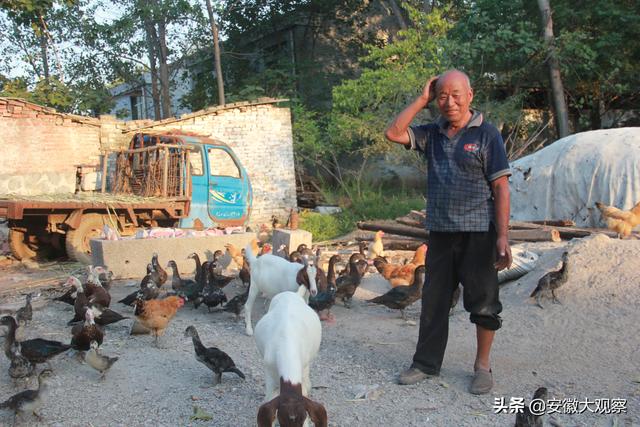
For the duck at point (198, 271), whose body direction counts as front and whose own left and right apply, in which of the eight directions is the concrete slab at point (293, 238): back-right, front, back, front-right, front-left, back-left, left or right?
back-right

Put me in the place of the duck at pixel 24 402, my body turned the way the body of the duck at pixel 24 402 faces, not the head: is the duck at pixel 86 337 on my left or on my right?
on my left

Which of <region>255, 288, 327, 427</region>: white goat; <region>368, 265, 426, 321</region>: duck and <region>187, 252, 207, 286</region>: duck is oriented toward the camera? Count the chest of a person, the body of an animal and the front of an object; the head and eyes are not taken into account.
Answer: the white goat

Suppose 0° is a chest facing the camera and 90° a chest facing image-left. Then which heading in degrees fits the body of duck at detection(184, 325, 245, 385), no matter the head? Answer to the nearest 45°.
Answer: approximately 90°

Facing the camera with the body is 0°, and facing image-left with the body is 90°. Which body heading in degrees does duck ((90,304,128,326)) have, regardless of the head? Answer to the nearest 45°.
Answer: approximately 90°

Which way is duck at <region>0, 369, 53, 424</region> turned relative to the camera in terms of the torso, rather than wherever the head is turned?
to the viewer's right

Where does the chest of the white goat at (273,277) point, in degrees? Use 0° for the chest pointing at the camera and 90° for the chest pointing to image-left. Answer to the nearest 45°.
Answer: approximately 270°

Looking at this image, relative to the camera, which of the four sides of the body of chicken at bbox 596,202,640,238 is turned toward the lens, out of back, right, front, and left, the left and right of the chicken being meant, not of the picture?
right

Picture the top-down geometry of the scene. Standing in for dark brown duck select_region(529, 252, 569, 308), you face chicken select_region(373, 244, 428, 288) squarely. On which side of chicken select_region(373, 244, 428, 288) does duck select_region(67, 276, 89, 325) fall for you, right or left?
left

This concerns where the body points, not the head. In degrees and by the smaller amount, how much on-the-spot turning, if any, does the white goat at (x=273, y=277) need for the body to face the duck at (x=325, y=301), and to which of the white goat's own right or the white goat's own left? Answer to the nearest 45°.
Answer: approximately 45° to the white goat's own left
